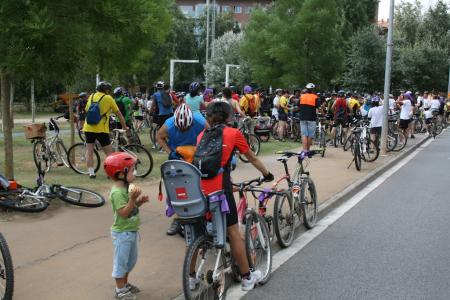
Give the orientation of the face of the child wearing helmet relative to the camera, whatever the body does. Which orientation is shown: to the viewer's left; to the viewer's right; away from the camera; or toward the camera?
to the viewer's right

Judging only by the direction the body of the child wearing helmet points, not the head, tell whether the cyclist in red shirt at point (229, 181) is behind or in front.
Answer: in front

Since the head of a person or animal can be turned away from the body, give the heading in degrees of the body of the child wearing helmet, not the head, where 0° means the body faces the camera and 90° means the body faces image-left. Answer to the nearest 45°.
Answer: approximately 270°

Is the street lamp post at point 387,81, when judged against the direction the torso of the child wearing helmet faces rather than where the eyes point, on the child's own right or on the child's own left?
on the child's own left

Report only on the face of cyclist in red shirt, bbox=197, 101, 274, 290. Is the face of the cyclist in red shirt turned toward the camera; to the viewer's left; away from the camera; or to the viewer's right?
away from the camera

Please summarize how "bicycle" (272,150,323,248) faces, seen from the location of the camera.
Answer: facing away from the viewer and to the right of the viewer

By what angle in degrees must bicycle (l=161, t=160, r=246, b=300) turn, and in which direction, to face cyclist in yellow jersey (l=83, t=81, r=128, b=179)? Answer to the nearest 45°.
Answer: approximately 45° to its left

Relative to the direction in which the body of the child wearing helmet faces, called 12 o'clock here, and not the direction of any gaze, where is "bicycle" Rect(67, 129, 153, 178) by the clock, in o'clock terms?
The bicycle is roughly at 9 o'clock from the child wearing helmet.

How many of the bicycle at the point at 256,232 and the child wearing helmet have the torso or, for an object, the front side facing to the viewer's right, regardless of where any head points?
1

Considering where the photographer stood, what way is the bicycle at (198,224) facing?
facing away from the viewer and to the right of the viewer

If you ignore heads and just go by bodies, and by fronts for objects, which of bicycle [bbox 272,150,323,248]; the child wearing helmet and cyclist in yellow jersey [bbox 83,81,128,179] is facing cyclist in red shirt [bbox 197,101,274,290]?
the child wearing helmet

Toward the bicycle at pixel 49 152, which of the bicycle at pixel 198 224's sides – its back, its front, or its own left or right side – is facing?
left

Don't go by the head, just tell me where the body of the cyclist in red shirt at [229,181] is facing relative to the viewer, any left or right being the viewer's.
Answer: facing away from the viewer and to the right of the viewer
